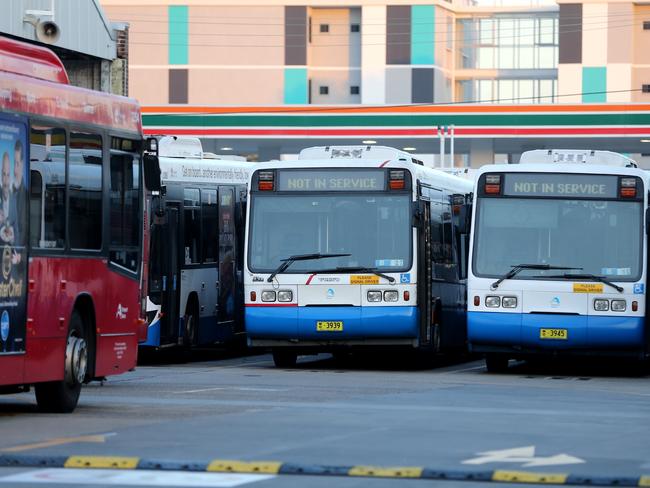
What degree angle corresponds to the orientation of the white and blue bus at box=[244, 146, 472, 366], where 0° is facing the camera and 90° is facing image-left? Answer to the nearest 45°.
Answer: approximately 0°

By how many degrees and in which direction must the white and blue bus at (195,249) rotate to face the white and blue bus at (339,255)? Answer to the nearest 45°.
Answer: approximately 90° to its left

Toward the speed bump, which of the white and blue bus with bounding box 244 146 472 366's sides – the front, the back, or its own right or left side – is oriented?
front

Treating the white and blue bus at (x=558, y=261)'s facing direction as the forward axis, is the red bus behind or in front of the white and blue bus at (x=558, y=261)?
in front

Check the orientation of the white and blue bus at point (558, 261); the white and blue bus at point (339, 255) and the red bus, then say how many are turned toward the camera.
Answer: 2

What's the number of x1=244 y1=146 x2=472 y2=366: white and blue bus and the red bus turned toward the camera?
1

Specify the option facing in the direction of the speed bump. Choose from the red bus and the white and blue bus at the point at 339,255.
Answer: the white and blue bus

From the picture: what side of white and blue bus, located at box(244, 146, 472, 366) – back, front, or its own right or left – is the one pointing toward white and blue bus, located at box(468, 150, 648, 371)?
left

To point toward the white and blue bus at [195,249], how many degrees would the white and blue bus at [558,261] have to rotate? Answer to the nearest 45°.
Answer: approximately 90° to its right

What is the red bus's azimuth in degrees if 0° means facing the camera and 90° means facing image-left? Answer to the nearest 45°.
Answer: approximately 225°

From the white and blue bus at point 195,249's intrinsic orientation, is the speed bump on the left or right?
on its left
